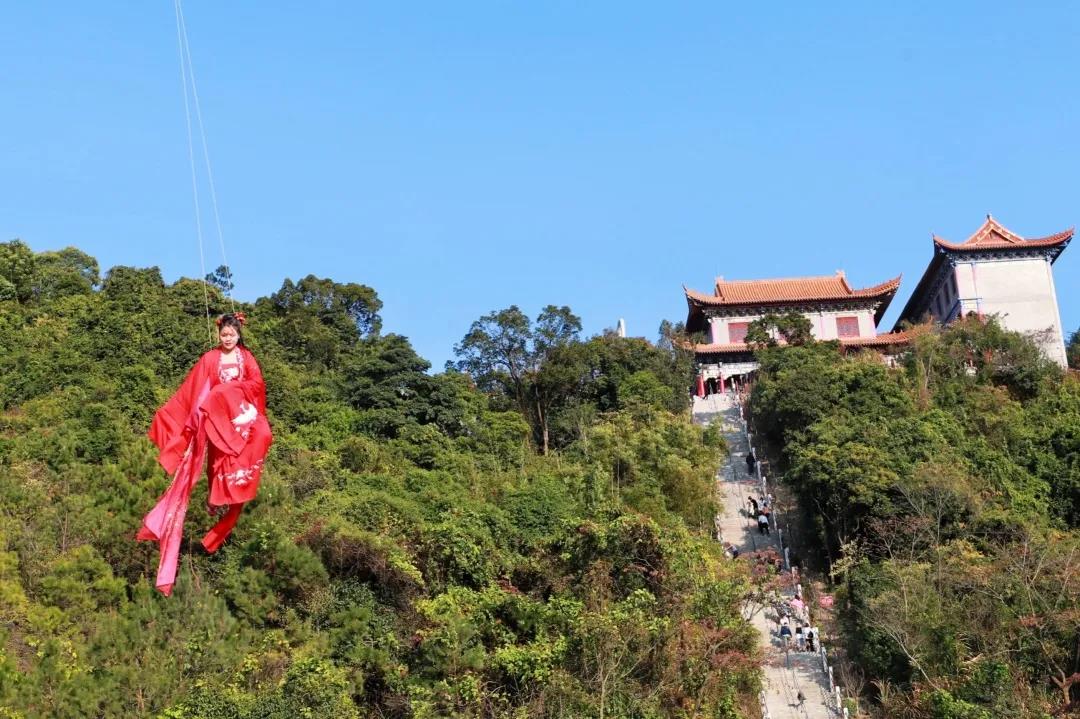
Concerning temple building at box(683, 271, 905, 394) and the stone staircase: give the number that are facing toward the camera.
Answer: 2

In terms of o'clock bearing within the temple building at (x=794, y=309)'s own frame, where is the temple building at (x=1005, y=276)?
the temple building at (x=1005, y=276) is roughly at 9 o'clock from the temple building at (x=794, y=309).

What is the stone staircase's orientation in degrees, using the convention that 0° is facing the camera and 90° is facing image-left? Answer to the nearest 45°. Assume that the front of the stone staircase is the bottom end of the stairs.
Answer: approximately 0°

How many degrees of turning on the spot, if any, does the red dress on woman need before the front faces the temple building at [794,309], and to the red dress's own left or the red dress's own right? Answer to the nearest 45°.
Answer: approximately 135° to the red dress's own left

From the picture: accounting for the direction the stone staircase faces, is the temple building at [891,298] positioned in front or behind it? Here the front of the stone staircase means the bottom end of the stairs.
behind

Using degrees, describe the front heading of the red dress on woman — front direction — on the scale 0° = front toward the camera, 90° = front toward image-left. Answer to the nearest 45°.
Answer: approximately 0°

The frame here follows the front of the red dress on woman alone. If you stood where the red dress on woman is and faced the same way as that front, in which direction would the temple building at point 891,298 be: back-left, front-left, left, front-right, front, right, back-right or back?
back-left

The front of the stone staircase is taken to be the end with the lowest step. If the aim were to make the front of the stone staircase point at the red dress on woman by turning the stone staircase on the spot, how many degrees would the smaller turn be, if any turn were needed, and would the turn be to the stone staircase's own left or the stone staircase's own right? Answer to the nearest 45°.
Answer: approximately 45° to the stone staircase's own right

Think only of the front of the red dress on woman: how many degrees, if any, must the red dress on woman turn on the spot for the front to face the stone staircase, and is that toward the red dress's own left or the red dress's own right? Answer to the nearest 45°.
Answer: approximately 135° to the red dress's own left
